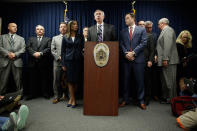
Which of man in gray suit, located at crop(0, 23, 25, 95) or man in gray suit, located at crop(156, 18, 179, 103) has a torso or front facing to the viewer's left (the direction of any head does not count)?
man in gray suit, located at crop(156, 18, 179, 103)

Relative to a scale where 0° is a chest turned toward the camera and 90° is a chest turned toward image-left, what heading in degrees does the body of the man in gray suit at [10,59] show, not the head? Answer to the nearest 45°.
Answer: approximately 0°

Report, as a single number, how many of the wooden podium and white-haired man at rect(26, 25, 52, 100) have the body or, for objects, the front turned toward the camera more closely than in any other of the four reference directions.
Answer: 2
